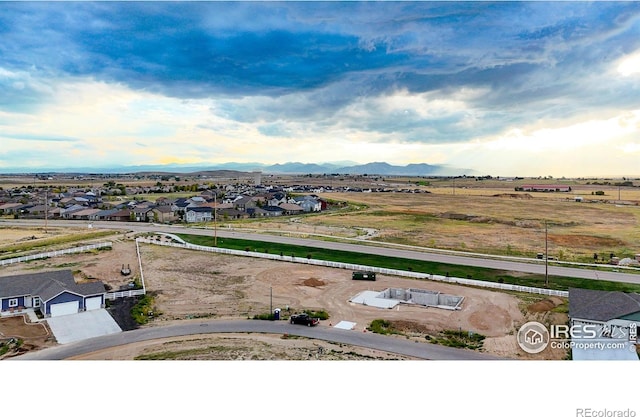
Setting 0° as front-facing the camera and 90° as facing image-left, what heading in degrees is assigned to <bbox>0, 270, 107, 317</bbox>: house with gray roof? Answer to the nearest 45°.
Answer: approximately 315°

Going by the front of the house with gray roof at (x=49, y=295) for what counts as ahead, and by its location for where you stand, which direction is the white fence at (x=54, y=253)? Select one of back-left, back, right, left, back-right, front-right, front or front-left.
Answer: back-left
